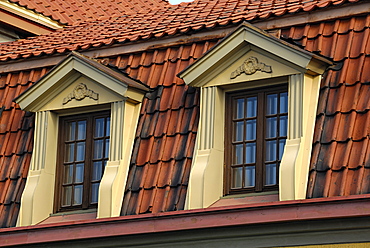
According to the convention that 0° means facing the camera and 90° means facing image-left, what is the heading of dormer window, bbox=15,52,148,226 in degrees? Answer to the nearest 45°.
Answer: approximately 45°
